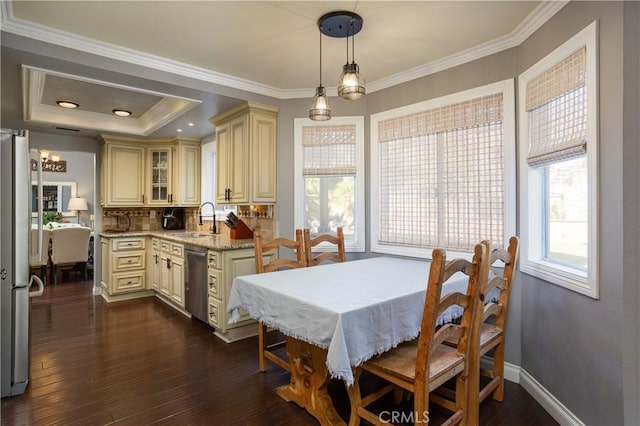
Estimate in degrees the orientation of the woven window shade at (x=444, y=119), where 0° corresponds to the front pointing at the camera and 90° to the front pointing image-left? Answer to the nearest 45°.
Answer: approximately 45°

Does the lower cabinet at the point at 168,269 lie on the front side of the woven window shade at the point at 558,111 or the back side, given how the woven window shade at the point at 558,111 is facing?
on the front side

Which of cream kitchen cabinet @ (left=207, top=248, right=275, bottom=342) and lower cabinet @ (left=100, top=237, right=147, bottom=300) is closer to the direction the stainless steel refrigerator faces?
the cream kitchen cabinet

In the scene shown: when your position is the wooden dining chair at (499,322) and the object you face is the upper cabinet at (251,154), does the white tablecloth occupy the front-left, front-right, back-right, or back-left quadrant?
front-left

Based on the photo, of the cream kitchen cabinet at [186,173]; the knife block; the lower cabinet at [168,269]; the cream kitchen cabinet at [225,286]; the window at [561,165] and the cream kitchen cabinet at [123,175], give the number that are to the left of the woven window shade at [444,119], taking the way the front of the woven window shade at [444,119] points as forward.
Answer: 1

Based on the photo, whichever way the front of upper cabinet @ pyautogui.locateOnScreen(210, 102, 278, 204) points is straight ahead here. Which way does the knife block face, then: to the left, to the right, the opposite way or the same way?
the same way

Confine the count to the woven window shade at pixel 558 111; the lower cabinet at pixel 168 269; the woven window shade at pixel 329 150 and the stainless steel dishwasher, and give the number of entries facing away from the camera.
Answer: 0

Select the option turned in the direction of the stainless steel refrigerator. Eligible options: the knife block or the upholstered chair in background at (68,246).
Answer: the knife block

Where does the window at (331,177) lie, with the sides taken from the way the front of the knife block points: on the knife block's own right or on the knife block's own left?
on the knife block's own left

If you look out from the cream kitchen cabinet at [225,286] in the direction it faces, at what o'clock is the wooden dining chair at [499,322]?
The wooden dining chair is roughly at 9 o'clock from the cream kitchen cabinet.

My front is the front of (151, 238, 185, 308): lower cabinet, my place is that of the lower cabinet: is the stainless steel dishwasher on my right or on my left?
on my left

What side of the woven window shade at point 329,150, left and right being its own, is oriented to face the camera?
front

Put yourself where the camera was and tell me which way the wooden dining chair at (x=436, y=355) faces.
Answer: facing away from the viewer and to the left of the viewer

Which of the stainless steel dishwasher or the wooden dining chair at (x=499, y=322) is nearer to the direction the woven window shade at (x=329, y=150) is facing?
the wooden dining chair

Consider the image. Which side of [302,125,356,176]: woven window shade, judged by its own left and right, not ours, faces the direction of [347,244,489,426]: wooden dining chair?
front

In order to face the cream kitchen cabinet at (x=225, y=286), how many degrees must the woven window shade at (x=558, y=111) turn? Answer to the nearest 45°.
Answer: approximately 45° to its right

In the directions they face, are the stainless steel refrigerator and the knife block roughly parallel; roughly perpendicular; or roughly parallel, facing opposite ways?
roughly parallel, facing opposite ways

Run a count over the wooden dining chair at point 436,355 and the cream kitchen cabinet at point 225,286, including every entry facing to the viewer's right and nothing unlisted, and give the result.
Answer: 0

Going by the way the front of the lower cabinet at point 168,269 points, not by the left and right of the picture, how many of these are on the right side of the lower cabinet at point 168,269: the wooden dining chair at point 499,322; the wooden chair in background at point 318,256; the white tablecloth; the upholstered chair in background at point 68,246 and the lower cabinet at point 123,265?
2

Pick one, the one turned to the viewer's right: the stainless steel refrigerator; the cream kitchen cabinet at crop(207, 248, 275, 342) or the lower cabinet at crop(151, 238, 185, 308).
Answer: the stainless steel refrigerator
